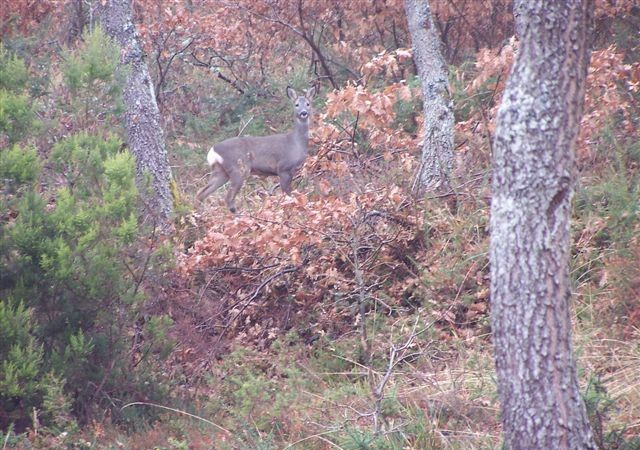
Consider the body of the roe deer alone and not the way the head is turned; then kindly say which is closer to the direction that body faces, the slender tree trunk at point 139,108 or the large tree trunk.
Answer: the large tree trunk

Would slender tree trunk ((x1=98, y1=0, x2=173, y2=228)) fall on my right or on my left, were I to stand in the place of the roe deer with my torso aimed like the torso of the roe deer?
on my right

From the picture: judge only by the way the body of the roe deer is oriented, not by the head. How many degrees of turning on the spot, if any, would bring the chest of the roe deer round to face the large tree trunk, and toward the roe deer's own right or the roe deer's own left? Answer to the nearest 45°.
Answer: approximately 90° to the roe deer's own right

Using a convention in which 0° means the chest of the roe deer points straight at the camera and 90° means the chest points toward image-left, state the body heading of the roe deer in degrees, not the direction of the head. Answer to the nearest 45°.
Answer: approximately 270°

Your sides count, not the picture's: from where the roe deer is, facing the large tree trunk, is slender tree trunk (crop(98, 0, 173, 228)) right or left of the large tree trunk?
right

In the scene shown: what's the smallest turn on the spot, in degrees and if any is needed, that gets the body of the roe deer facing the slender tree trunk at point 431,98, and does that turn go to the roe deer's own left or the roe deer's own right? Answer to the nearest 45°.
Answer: approximately 45° to the roe deer's own right
